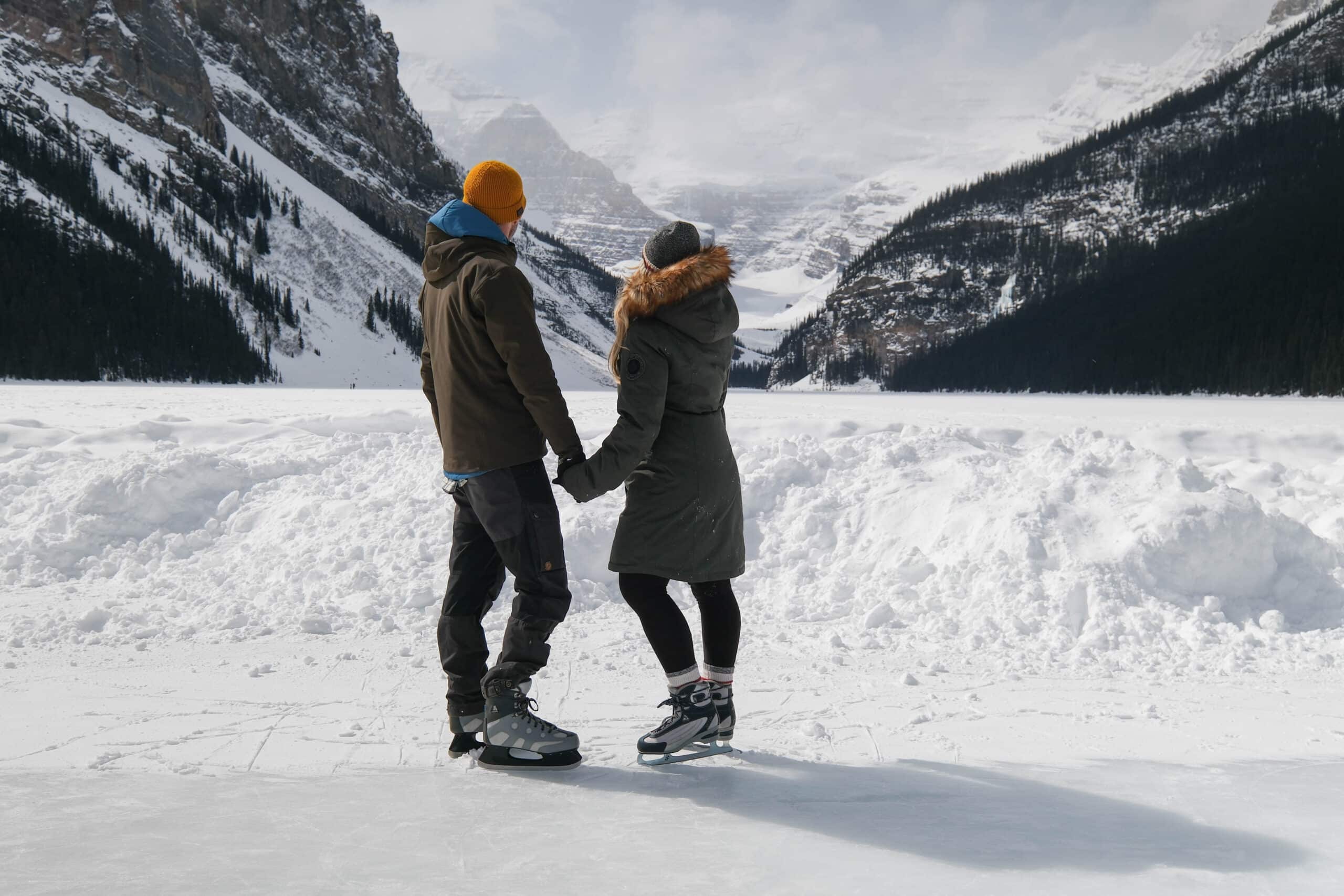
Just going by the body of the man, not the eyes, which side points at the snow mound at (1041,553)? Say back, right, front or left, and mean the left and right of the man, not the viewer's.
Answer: front

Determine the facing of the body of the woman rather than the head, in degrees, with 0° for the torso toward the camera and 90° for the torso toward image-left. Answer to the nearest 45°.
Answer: approximately 135°

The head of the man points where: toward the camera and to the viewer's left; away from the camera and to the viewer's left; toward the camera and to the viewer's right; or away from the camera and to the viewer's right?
away from the camera and to the viewer's right

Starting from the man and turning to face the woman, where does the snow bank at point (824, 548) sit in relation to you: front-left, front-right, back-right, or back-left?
front-left

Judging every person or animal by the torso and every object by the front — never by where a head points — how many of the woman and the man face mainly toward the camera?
0

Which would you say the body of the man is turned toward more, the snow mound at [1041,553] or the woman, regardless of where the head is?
the snow mound

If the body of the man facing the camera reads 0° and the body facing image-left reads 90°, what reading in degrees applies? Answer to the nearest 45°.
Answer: approximately 225°
